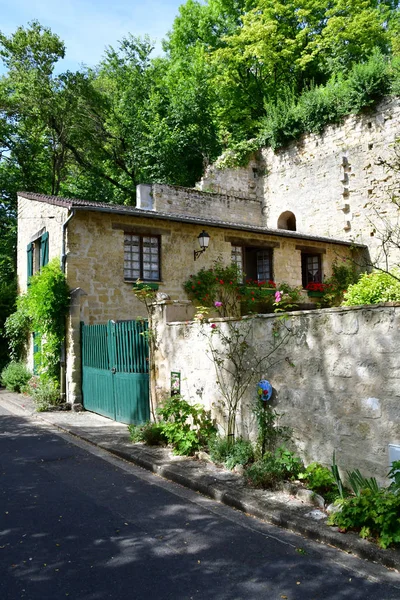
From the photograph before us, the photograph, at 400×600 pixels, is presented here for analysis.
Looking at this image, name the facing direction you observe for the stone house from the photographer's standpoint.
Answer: facing the viewer and to the right of the viewer

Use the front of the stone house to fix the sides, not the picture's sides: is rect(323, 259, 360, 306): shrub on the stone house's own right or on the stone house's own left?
on the stone house's own left

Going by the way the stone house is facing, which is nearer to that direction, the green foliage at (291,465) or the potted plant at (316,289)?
the green foliage

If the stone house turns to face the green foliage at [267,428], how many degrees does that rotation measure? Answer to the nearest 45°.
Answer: approximately 45° to its right

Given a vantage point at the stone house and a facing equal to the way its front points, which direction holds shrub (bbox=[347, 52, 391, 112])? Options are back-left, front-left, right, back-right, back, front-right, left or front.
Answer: left

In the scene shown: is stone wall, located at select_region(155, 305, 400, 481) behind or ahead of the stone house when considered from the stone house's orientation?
ahead

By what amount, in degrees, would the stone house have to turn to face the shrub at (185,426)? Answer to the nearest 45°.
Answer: approximately 45° to its right

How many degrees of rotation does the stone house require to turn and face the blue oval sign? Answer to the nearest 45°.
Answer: approximately 45° to its right

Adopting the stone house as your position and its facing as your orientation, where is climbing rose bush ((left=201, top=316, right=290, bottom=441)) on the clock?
The climbing rose bush is roughly at 1 o'clock from the stone house.

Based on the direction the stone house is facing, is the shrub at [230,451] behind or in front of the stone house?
in front

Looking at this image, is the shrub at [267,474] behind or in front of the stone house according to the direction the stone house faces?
in front
